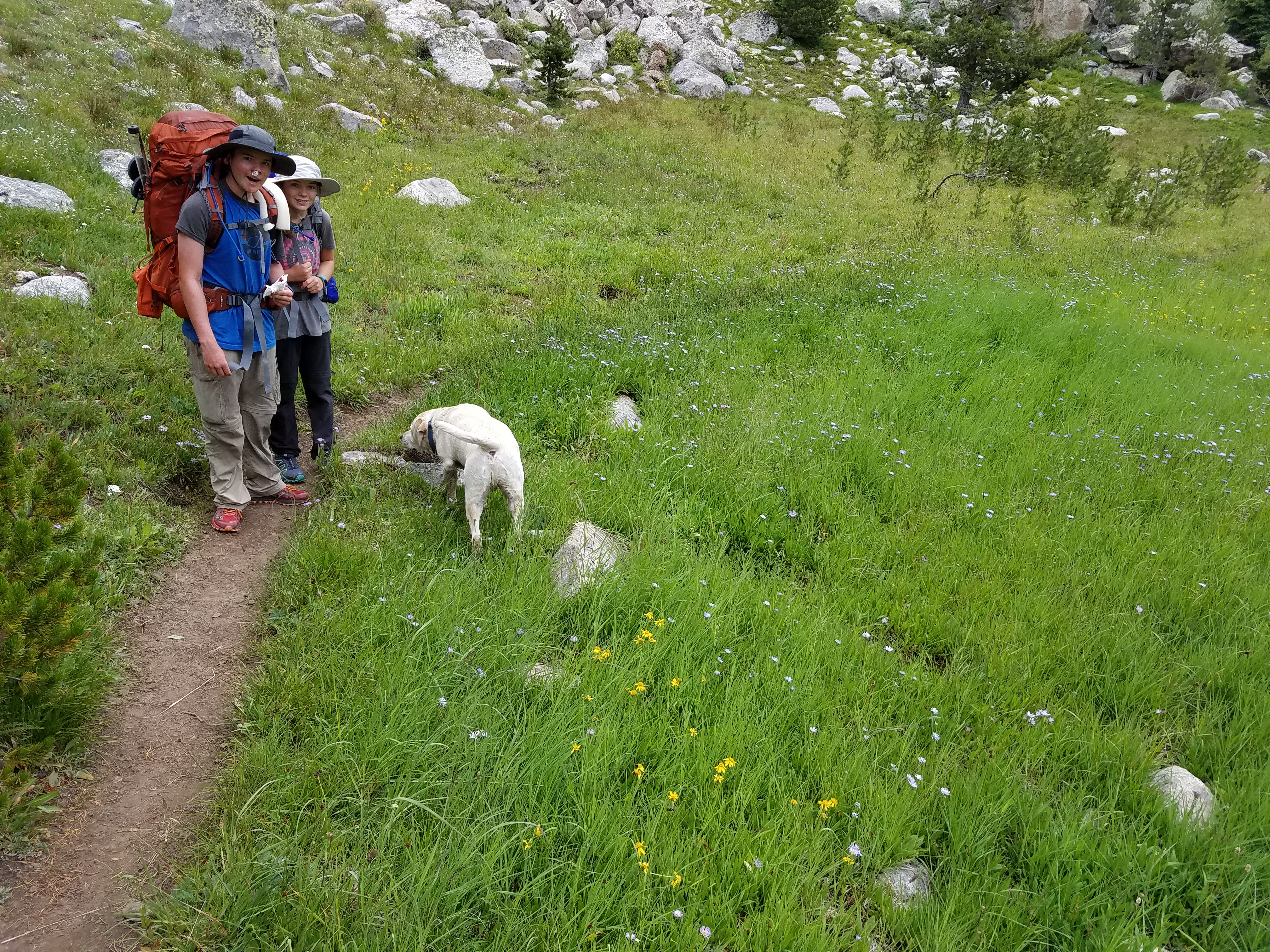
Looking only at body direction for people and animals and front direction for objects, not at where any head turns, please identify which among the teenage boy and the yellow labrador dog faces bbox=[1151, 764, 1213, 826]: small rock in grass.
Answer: the teenage boy

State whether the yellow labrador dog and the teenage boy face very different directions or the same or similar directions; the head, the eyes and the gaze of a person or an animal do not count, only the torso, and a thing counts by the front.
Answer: very different directions

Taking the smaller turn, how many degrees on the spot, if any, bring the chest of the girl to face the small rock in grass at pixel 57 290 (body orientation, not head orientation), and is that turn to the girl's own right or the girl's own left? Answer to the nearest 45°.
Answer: approximately 135° to the girl's own right

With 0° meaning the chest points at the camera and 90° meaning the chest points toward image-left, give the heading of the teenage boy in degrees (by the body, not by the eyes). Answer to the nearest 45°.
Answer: approximately 315°

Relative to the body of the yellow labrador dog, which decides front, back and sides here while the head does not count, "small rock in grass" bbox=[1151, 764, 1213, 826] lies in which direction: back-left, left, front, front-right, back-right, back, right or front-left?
back

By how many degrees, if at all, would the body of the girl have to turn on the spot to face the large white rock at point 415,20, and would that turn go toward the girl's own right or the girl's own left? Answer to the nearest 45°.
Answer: approximately 180°

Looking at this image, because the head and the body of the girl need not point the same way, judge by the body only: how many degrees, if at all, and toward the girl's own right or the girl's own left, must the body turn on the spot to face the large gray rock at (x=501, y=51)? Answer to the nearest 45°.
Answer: approximately 180°

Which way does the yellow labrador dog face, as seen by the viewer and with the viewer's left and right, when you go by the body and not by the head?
facing away from the viewer and to the left of the viewer

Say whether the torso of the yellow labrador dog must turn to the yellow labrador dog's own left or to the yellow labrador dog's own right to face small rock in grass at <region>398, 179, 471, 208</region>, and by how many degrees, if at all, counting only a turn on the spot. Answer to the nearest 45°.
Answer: approximately 45° to the yellow labrador dog's own right

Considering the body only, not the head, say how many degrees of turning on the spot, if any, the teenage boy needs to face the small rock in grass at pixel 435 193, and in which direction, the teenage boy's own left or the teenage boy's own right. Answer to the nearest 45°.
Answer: approximately 135° to the teenage boy's own left
